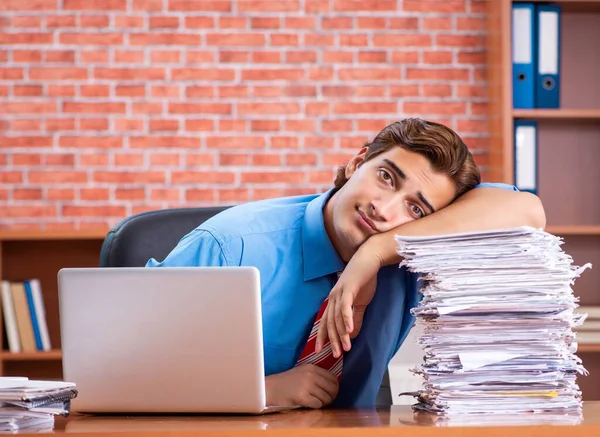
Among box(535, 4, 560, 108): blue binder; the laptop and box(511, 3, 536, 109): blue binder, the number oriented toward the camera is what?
2

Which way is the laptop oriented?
away from the camera

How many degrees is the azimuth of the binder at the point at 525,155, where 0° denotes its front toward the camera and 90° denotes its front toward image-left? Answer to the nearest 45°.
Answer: approximately 0°

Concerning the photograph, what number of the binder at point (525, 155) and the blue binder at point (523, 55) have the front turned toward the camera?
2

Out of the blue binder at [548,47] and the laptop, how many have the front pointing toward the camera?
1
